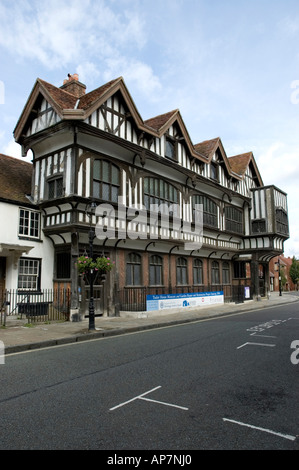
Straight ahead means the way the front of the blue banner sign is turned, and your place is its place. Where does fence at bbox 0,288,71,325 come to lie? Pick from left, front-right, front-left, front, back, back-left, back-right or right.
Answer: right

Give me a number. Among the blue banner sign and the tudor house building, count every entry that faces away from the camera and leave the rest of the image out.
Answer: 0

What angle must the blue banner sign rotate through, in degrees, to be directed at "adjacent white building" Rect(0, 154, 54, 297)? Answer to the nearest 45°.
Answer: approximately 90° to its right

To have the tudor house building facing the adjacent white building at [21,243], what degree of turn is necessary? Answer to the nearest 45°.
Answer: approximately 135° to its right
